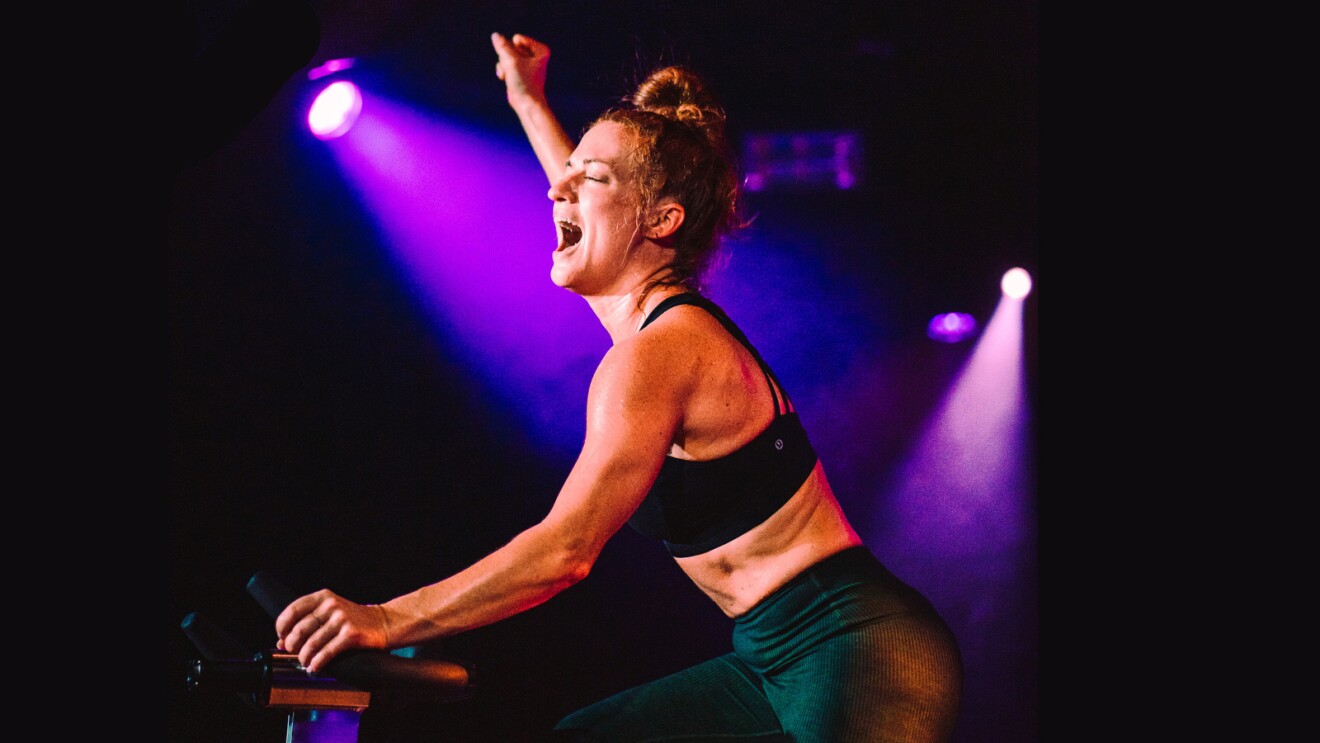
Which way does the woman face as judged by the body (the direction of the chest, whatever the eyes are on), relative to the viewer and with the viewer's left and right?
facing to the left of the viewer
